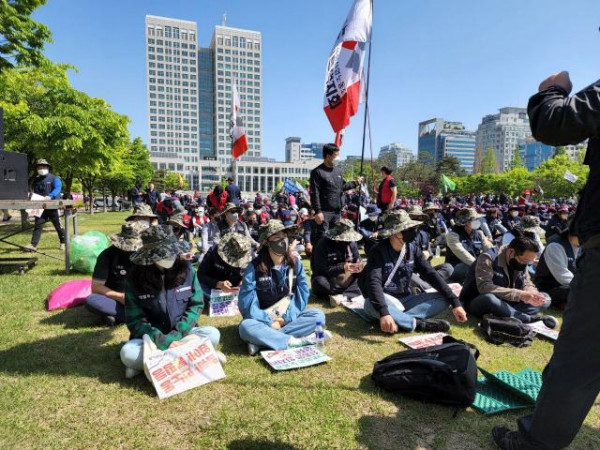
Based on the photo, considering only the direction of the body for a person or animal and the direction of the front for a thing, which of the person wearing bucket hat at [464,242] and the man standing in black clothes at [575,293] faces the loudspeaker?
the man standing in black clothes

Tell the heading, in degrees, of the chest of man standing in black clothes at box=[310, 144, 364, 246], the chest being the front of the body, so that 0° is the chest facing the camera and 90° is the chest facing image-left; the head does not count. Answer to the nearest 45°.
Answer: approximately 315°

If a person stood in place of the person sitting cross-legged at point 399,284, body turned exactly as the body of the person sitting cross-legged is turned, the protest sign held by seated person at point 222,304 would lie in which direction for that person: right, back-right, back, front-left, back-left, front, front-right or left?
back-right

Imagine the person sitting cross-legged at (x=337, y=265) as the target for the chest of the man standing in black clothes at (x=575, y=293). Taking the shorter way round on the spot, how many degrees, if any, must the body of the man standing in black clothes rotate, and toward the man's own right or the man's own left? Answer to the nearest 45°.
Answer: approximately 45° to the man's own right

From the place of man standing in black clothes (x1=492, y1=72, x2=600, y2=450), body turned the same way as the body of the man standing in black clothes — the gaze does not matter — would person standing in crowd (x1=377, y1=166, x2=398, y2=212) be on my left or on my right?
on my right

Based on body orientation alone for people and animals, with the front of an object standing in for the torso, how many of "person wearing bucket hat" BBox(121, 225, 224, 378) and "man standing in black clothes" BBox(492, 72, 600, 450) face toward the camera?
1

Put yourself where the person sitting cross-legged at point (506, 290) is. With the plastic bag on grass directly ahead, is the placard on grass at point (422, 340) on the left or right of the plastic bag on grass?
left

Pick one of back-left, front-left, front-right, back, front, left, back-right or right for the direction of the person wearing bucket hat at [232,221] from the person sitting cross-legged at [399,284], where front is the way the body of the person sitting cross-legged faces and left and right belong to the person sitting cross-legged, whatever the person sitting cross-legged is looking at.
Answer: back

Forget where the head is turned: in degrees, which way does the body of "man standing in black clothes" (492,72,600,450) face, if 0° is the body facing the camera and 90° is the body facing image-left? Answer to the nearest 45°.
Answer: approximately 90°

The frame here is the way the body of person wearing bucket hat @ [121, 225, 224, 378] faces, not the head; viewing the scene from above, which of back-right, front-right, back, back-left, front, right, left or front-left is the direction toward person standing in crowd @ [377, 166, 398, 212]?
back-left

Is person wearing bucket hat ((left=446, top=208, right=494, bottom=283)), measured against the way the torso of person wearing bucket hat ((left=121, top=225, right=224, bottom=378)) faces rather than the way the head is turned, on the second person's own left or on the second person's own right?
on the second person's own left
